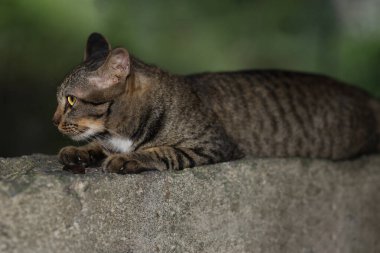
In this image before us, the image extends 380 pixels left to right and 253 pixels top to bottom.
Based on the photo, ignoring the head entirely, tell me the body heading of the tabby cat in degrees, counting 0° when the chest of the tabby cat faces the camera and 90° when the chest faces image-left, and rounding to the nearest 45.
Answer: approximately 90°
